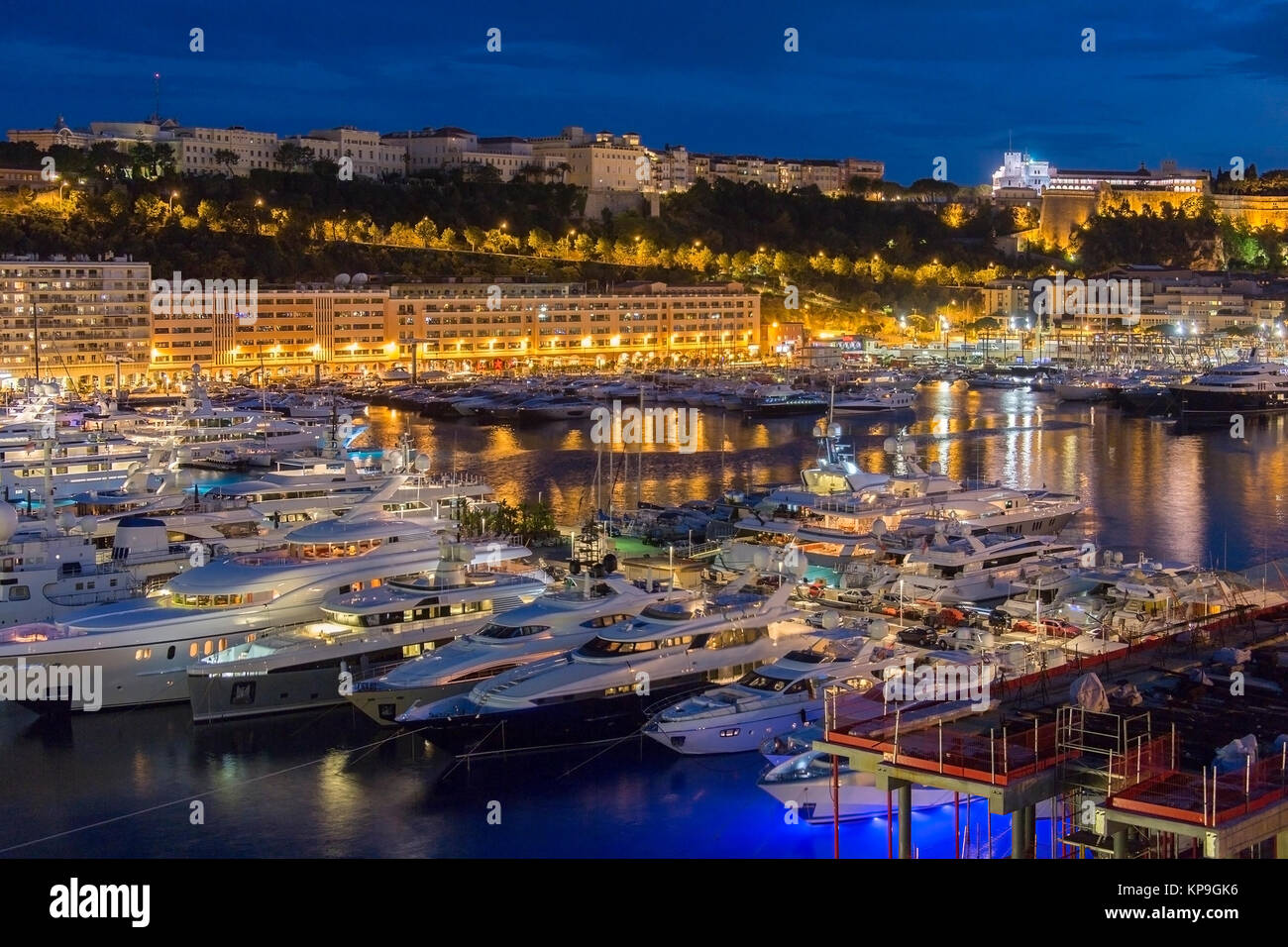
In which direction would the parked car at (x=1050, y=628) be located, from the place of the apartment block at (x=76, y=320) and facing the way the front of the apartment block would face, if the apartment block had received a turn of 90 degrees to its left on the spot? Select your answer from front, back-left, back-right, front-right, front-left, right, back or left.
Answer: right

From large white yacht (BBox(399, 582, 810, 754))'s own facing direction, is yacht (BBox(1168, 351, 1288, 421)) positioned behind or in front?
behind

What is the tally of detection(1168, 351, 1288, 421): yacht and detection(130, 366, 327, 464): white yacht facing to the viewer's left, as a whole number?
1

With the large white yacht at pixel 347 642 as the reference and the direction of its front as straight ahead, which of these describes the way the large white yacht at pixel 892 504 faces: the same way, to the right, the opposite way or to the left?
the opposite way

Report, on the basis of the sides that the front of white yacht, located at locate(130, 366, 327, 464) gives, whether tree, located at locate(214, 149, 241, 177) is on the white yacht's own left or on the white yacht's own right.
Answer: on the white yacht's own left

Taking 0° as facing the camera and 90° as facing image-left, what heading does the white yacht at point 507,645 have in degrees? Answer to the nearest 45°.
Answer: approximately 45°

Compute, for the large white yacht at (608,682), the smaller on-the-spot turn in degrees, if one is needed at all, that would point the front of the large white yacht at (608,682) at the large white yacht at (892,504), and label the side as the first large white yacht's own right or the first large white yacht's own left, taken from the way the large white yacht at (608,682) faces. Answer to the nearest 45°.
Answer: approximately 180°

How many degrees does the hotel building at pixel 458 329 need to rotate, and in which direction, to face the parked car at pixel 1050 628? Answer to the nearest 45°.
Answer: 0° — it already faces it

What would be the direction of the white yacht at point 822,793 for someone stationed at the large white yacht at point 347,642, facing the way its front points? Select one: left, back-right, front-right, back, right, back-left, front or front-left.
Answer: left

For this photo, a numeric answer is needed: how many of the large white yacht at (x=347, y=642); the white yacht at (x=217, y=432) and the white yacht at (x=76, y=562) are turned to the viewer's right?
1

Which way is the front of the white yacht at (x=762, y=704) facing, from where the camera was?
facing the viewer and to the left of the viewer

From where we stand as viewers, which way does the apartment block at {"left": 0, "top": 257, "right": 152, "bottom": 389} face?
facing the viewer

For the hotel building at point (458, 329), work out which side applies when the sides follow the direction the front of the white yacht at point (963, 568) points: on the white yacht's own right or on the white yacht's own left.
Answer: on the white yacht's own left

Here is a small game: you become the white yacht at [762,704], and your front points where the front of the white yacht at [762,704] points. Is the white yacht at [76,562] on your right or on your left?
on your right

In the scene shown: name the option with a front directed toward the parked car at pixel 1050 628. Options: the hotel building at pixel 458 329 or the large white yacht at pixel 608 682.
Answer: the hotel building

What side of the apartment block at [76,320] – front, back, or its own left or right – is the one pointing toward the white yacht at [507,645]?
front
